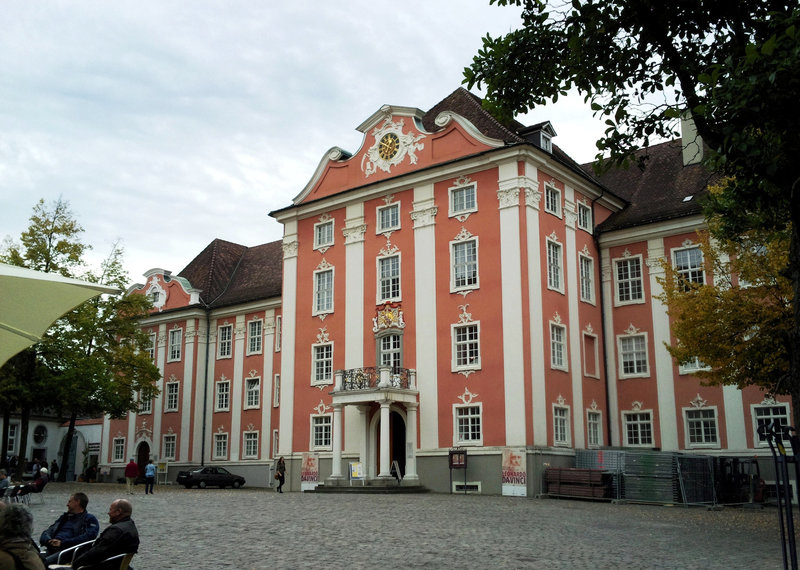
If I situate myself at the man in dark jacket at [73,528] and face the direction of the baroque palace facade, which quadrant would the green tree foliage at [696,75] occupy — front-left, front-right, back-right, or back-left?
front-right

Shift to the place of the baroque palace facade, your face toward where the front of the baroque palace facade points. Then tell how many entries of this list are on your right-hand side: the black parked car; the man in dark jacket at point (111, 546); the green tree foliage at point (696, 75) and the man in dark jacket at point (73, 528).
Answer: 1

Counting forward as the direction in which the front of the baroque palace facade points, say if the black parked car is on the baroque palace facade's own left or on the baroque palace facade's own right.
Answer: on the baroque palace facade's own right

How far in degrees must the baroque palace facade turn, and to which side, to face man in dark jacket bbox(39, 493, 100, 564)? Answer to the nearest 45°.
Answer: approximately 45° to its left

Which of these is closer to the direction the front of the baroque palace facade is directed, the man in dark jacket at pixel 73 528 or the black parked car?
the man in dark jacket

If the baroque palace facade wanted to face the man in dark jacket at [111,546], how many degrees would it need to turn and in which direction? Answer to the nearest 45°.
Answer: approximately 45° to its left

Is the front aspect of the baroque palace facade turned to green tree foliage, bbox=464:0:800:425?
no

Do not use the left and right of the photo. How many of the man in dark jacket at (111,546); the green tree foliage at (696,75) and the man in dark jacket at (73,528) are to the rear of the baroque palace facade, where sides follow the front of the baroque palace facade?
0

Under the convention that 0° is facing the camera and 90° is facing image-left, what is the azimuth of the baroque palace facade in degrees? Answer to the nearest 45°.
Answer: approximately 45°
